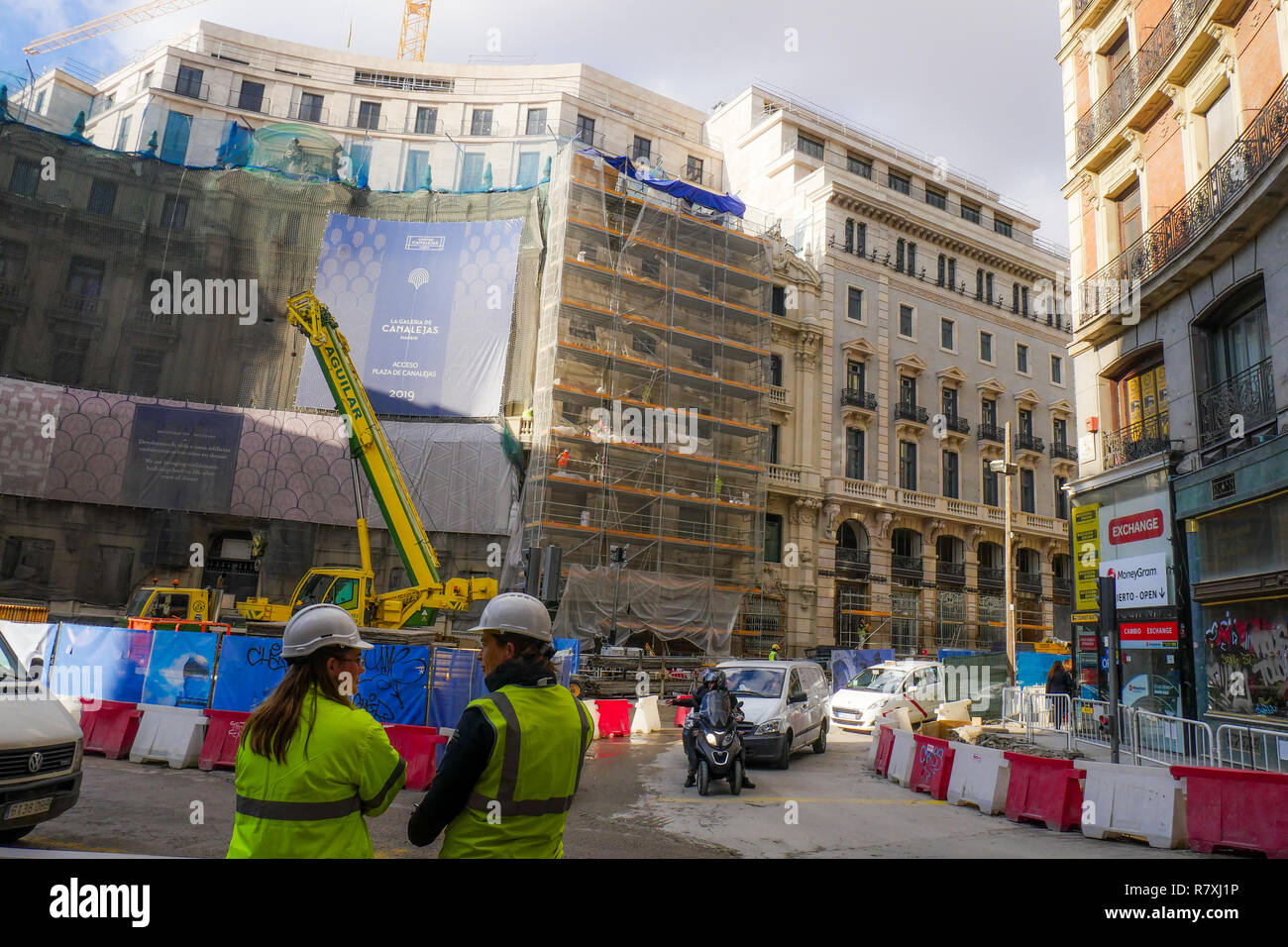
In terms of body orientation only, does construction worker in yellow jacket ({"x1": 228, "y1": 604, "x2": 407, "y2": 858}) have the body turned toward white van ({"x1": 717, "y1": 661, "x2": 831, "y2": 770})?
yes

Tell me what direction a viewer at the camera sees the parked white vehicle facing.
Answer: facing the viewer and to the right of the viewer

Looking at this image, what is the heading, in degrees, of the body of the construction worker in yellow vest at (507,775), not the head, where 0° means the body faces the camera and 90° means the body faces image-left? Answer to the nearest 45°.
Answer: approximately 135°

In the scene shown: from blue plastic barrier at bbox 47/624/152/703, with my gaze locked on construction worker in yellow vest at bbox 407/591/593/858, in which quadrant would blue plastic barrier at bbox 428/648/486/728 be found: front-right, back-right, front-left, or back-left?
front-left

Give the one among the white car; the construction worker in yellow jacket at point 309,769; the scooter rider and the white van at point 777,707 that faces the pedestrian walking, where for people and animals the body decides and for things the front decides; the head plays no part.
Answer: the construction worker in yellow jacket

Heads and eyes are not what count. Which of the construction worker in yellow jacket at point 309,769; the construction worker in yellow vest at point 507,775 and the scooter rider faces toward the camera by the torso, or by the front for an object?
the scooter rider

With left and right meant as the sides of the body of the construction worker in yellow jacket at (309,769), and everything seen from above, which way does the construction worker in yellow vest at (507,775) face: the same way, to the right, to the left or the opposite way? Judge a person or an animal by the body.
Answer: to the left

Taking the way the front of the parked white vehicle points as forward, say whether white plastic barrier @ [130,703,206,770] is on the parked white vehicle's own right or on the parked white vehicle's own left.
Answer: on the parked white vehicle's own left

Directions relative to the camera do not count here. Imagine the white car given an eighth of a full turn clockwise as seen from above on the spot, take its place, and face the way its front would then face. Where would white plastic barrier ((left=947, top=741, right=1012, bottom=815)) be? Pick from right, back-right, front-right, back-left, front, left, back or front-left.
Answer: left

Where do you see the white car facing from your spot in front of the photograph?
facing the viewer and to the left of the viewer

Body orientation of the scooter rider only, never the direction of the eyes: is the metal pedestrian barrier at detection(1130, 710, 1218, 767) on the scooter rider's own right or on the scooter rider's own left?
on the scooter rider's own left

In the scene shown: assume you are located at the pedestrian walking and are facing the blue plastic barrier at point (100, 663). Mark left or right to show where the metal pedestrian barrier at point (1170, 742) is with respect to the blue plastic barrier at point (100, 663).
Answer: left

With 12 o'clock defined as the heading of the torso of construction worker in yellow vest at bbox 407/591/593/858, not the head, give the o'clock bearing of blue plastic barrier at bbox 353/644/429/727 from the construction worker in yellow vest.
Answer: The blue plastic barrier is roughly at 1 o'clock from the construction worker in yellow vest.

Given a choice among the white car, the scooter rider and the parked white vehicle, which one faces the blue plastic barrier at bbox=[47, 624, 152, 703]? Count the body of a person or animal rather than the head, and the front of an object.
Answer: the white car

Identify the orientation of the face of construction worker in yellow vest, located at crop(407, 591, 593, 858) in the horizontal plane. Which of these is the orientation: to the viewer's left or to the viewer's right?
to the viewer's left

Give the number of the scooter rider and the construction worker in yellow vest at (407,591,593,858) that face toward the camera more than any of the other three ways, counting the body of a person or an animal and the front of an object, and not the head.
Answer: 1

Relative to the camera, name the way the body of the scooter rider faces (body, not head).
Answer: toward the camera

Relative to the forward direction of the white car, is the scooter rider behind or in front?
in front
